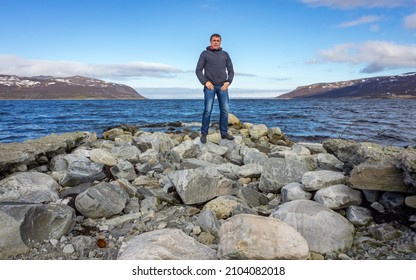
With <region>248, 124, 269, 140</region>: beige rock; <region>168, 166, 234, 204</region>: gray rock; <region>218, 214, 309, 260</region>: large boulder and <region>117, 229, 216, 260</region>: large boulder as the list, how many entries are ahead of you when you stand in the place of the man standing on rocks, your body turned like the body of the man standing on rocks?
3

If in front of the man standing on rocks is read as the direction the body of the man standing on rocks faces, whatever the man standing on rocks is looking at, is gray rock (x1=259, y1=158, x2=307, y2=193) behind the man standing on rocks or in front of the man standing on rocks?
in front

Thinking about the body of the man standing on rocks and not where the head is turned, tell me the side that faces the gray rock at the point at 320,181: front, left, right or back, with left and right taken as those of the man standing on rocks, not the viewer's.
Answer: front

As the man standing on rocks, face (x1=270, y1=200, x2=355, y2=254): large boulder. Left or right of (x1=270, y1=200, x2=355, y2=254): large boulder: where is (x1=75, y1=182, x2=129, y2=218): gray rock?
right

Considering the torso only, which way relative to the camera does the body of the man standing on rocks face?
toward the camera

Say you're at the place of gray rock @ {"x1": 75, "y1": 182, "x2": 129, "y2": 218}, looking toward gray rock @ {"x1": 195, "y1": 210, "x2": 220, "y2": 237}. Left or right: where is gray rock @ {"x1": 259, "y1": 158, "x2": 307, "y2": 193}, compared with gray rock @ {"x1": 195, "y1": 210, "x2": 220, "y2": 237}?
left

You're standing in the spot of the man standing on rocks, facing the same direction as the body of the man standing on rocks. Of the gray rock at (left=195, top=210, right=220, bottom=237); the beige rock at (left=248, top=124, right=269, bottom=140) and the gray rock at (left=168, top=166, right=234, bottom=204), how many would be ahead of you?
2

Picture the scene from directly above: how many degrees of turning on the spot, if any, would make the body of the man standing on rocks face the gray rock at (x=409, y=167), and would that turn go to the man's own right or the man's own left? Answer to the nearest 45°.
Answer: approximately 45° to the man's own left

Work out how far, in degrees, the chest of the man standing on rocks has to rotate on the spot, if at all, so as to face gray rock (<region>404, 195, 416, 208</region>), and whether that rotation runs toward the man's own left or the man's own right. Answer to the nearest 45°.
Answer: approximately 45° to the man's own left

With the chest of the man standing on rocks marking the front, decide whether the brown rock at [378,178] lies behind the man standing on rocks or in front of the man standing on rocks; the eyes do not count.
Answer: in front

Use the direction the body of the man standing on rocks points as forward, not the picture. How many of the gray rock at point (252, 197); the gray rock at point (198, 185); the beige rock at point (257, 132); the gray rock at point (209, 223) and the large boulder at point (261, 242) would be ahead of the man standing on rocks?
4

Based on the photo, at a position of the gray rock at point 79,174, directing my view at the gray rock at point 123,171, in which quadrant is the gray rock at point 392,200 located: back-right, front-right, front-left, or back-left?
front-right

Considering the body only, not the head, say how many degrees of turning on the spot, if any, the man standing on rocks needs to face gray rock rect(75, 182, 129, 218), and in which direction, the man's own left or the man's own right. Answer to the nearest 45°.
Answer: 0° — they already face it

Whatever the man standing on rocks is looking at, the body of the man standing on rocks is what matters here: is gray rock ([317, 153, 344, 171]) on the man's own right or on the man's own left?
on the man's own left

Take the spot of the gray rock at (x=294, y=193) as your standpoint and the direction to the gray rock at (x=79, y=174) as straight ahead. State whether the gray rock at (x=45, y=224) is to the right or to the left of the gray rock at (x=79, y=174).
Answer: left

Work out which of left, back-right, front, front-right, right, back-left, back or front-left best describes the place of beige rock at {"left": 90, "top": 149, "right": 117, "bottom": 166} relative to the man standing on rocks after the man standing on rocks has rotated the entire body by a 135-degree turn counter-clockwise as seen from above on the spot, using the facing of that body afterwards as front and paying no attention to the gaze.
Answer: back
